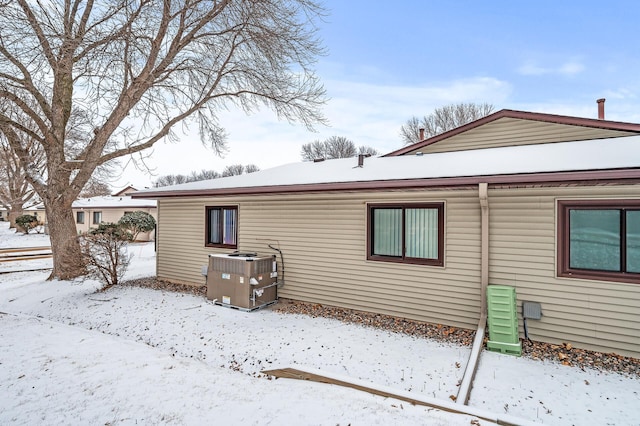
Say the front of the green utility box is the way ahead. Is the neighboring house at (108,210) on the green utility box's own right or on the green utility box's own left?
on the green utility box's own right

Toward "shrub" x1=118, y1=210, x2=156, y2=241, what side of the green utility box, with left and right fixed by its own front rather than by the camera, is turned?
right
